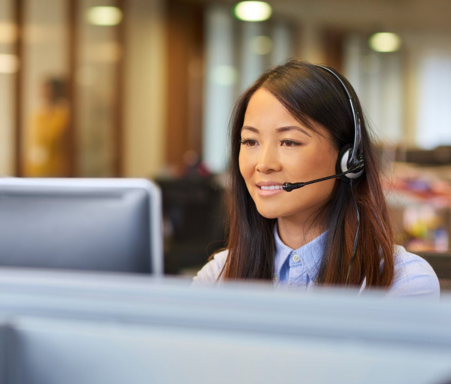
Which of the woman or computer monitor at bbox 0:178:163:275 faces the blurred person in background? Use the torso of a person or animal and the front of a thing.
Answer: the computer monitor

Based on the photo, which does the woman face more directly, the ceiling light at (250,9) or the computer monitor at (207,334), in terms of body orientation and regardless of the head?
the computer monitor

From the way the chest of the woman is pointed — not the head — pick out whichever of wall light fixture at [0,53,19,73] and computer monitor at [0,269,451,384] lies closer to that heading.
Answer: the computer monitor

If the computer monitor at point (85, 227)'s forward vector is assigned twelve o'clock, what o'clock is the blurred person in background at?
The blurred person in background is roughly at 12 o'clock from the computer monitor.

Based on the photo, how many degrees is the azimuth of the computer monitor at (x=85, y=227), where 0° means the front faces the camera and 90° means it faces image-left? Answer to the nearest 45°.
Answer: approximately 180°

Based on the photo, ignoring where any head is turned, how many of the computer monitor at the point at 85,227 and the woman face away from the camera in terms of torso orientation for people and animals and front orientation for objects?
1

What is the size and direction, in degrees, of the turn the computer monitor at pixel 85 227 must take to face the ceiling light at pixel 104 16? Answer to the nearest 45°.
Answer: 0° — it already faces it

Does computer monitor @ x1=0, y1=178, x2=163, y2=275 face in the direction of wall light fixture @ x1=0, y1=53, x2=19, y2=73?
yes

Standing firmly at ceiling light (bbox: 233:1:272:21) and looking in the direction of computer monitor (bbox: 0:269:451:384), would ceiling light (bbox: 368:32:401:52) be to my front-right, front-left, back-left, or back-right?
back-left
